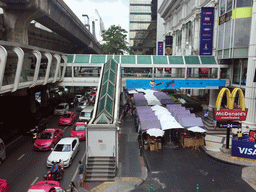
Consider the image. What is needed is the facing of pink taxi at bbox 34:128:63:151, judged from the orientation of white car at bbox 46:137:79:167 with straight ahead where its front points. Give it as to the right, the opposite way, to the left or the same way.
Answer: the same way

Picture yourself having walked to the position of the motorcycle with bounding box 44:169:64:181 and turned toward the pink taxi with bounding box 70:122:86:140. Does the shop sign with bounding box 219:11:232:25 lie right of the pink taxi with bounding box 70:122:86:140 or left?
right

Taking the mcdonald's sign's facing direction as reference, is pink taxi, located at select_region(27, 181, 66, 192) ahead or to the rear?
ahead

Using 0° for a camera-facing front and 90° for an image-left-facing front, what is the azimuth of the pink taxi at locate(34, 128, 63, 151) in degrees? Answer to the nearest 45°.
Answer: approximately 45°

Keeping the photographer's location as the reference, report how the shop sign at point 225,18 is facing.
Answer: facing the viewer and to the left of the viewer

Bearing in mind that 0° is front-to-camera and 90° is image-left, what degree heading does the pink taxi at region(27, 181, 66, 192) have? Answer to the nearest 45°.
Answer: approximately 45°

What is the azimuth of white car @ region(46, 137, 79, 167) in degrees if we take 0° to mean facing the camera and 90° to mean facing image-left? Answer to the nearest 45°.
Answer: approximately 45°

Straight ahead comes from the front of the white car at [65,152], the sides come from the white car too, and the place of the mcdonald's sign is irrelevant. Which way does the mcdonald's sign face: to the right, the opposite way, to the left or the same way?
the same way

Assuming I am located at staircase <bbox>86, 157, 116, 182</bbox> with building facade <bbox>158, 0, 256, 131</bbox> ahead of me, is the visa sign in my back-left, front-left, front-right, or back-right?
front-right

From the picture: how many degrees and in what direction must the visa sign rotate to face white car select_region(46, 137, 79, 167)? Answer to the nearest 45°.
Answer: approximately 45° to its right

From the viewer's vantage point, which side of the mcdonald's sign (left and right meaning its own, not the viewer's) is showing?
front

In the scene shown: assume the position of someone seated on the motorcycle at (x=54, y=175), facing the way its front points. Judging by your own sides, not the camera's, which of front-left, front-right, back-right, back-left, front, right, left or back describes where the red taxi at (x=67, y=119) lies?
back-right

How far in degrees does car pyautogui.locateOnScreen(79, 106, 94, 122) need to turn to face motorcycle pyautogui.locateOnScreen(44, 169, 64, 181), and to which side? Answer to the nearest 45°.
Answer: approximately 45° to its left

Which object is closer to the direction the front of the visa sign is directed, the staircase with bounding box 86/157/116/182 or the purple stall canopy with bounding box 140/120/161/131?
the staircase

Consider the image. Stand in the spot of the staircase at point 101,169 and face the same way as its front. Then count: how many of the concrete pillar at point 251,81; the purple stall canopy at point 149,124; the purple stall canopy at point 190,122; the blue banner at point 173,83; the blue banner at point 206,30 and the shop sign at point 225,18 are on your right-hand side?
0

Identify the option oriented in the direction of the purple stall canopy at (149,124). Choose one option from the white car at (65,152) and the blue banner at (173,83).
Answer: the blue banner

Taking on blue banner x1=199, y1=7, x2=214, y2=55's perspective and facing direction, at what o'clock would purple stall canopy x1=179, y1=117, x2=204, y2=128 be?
The purple stall canopy is roughly at 12 o'clock from the blue banner.

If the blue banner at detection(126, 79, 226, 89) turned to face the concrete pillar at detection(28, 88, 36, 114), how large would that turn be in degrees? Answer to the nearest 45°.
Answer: approximately 90° to its right

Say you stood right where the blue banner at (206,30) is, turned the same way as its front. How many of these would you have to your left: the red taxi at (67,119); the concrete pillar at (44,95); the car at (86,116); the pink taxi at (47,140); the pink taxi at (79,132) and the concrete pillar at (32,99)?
0

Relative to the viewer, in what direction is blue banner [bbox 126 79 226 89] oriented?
toward the camera

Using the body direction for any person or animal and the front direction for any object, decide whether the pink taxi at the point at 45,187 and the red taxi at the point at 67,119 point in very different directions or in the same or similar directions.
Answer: same or similar directions
